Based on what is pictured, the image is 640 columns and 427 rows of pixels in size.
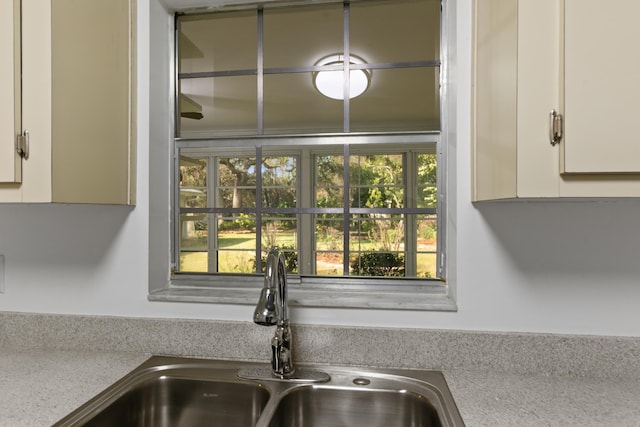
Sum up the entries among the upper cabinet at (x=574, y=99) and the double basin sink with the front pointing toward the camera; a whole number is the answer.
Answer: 2

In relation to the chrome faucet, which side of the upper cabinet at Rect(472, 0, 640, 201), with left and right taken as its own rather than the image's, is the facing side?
right

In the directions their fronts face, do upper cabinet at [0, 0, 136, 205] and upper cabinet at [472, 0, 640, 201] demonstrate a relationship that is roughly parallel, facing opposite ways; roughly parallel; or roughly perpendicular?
roughly parallel

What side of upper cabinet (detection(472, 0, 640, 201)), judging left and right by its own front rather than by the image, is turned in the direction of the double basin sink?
right

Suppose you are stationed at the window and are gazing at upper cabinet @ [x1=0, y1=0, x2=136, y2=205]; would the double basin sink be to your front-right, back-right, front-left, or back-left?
front-left

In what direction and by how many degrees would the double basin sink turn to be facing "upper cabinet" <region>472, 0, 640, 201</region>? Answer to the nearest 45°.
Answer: approximately 45° to its left

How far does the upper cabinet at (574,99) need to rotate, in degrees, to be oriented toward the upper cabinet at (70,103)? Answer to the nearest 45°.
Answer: approximately 90° to its right

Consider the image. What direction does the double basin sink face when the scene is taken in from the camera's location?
facing the viewer

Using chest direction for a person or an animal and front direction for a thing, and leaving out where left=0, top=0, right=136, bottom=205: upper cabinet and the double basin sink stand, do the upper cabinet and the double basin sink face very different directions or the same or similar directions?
same or similar directions

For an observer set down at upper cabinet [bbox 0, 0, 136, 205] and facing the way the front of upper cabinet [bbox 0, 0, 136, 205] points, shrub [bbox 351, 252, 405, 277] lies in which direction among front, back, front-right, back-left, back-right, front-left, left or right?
back-left

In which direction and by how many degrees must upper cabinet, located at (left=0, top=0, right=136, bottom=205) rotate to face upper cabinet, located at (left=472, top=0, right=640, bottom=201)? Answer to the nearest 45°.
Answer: approximately 90° to its left
